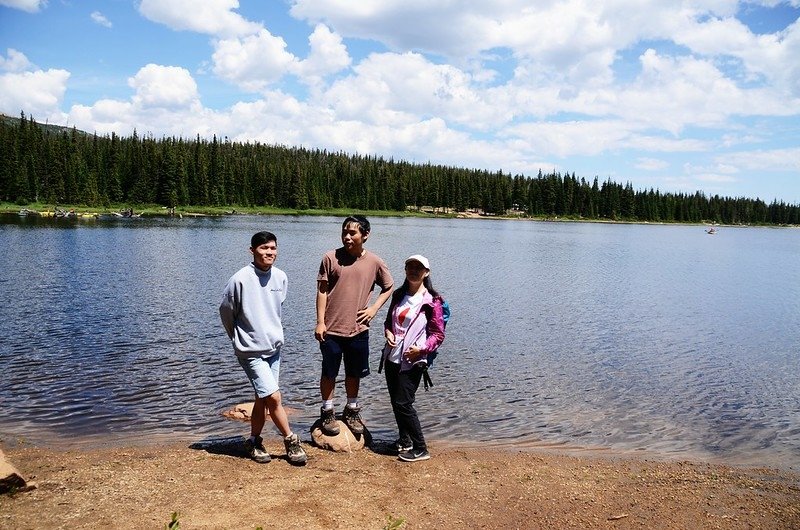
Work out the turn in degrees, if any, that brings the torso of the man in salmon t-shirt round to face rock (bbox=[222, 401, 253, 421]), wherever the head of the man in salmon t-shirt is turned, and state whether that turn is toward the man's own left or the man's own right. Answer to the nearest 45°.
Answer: approximately 135° to the man's own right

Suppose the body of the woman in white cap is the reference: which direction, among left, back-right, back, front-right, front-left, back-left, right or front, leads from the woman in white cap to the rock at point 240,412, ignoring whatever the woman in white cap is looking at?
right

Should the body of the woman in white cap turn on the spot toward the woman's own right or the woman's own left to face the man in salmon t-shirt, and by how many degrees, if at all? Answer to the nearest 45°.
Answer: approximately 45° to the woman's own right

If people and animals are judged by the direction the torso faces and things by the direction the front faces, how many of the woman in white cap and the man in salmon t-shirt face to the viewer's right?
0

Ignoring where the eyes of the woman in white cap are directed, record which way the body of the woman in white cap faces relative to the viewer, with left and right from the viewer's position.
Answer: facing the viewer and to the left of the viewer

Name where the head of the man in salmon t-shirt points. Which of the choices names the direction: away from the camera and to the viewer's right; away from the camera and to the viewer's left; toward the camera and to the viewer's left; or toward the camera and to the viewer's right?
toward the camera and to the viewer's left

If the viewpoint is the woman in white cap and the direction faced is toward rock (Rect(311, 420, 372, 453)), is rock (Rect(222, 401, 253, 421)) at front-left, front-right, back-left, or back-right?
front-right

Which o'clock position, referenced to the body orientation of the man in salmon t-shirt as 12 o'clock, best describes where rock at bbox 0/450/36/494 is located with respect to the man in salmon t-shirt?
The rock is roughly at 2 o'clock from the man in salmon t-shirt.

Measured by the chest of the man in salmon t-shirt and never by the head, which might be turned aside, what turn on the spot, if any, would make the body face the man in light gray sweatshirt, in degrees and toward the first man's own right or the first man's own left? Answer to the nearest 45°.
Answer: approximately 45° to the first man's own right

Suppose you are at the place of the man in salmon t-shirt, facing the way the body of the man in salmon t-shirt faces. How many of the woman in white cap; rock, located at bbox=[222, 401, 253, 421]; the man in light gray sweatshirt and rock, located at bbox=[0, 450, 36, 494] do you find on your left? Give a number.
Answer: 1

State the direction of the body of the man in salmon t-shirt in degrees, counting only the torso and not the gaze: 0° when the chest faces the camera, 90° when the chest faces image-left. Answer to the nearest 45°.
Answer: approximately 0°

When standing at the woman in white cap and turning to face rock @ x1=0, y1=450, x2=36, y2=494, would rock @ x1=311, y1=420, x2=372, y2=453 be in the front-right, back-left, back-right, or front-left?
front-right
